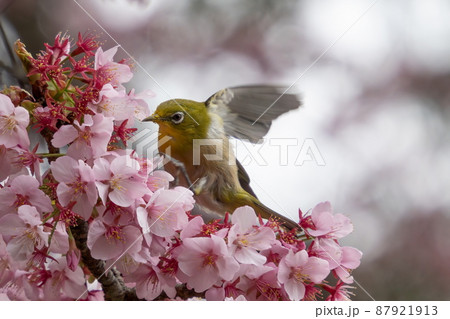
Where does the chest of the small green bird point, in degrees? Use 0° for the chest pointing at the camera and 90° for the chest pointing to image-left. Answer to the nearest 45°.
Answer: approximately 90°
